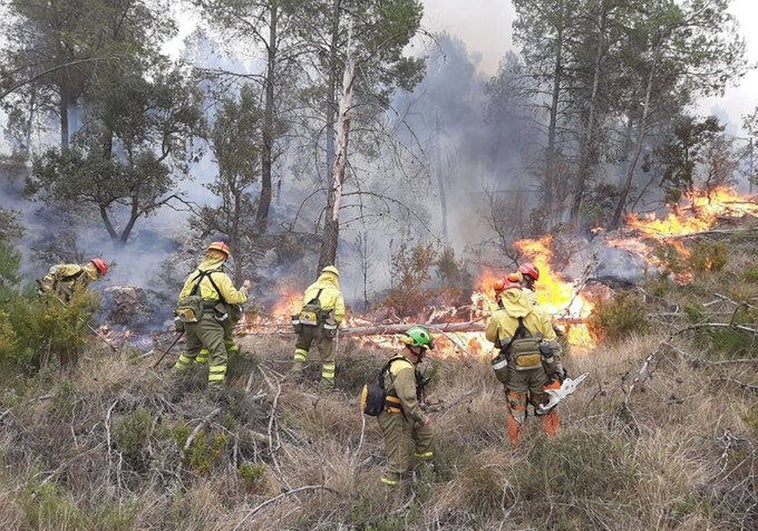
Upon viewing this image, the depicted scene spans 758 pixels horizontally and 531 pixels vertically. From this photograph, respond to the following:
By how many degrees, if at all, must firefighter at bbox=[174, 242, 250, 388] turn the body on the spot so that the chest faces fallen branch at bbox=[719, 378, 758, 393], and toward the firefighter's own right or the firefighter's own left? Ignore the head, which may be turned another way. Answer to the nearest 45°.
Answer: approximately 90° to the firefighter's own right

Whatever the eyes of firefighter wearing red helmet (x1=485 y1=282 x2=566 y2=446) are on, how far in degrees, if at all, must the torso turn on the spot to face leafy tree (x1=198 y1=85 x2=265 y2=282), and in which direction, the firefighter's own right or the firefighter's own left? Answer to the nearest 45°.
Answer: approximately 45° to the firefighter's own left

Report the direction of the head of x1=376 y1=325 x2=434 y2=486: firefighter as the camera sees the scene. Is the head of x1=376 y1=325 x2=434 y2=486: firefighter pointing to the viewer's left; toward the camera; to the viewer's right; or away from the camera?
to the viewer's right

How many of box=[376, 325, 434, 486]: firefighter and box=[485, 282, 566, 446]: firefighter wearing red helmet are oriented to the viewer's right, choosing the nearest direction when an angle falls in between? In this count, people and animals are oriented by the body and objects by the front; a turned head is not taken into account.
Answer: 1

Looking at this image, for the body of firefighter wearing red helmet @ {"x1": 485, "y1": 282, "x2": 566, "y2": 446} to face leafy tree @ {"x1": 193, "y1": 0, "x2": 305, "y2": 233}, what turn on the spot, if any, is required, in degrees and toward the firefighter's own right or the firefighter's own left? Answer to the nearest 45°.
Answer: approximately 45° to the firefighter's own left

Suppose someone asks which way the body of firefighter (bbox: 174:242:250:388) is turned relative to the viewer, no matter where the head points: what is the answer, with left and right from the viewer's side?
facing away from the viewer and to the right of the viewer

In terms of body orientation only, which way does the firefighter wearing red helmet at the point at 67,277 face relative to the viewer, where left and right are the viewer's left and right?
facing to the right of the viewer

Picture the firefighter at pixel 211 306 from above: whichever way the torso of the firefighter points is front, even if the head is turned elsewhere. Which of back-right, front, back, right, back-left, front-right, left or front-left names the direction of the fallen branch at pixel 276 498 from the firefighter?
back-right

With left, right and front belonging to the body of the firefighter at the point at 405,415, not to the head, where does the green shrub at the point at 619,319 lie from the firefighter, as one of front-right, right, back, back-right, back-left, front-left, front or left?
front-left

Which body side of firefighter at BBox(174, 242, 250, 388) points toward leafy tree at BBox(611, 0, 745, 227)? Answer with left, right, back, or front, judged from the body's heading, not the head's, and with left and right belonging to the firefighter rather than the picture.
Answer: front

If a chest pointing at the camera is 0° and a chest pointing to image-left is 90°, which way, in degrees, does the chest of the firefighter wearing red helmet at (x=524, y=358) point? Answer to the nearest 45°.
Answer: approximately 180°

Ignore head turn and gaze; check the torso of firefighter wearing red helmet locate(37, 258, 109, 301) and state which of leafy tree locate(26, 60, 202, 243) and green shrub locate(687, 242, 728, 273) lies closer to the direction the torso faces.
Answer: the green shrub

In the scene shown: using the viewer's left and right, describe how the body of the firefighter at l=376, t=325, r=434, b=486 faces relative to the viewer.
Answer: facing to the right of the viewer

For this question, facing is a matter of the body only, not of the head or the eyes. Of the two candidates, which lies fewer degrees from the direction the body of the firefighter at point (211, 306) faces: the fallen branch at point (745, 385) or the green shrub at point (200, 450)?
the fallen branch

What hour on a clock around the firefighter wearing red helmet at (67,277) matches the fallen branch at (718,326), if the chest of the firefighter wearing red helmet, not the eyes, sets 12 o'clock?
The fallen branch is roughly at 1 o'clock from the firefighter wearing red helmet.

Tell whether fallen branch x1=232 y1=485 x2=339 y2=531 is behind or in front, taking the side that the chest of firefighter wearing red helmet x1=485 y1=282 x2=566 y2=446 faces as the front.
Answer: behind
